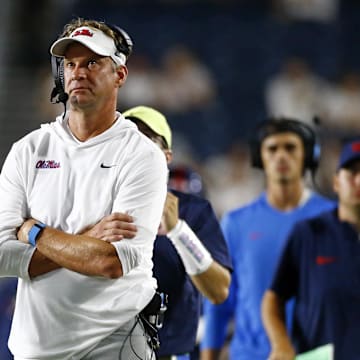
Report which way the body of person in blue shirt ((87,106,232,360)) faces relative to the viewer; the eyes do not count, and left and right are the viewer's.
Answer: facing the viewer and to the left of the viewer

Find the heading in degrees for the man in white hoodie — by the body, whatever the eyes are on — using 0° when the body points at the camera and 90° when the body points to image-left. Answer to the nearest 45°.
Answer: approximately 0°

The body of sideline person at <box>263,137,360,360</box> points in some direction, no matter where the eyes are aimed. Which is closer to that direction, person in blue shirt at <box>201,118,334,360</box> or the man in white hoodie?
the man in white hoodie

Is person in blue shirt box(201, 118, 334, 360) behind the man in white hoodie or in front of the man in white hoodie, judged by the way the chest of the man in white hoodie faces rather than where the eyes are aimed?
behind

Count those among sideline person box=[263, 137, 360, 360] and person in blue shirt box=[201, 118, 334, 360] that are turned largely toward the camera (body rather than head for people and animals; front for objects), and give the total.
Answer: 2

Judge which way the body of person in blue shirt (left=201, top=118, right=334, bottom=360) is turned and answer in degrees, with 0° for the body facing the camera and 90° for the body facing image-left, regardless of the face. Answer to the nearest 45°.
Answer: approximately 0°

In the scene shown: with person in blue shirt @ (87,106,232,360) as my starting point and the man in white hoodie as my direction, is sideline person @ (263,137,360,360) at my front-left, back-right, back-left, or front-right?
back-left

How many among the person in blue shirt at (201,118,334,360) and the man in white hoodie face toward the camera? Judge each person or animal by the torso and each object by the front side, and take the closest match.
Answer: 2

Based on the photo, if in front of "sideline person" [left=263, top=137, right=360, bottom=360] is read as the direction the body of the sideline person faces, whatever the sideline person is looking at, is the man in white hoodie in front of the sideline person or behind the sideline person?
in front
